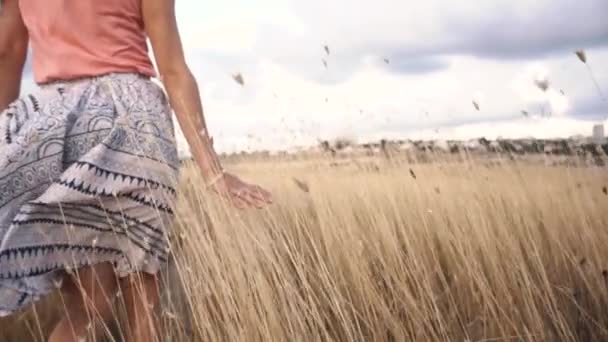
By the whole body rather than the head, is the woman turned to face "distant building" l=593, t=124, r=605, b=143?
no
